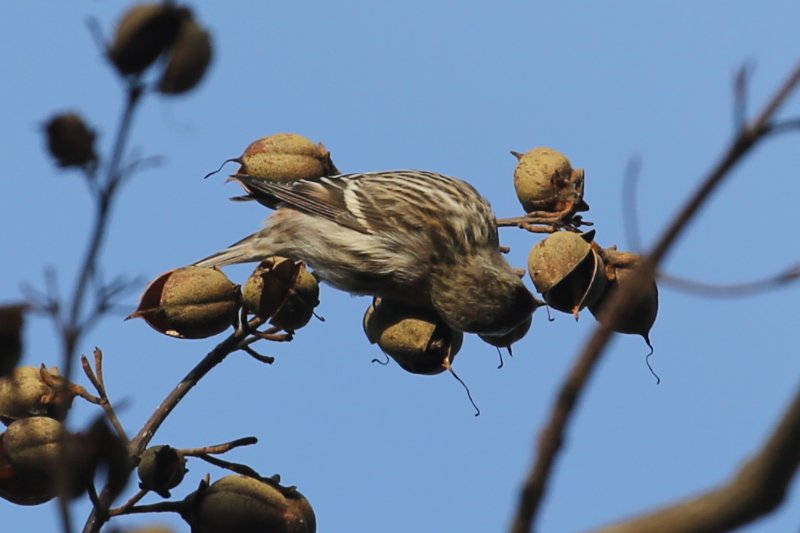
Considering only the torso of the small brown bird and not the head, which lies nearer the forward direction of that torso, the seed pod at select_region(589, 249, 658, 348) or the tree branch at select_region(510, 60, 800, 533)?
the seed pod

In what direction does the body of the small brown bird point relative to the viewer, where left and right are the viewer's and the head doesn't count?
facing to the right of the viewer

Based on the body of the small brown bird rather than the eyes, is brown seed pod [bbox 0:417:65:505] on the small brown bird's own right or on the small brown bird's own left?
on the small brown bird's own right

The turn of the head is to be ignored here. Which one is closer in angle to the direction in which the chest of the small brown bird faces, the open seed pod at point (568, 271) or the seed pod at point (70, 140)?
the open seed pod

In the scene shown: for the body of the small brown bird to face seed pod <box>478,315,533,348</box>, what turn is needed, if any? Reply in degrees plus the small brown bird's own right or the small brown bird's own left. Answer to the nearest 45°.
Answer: approximately 45° to the small brown bird's own right

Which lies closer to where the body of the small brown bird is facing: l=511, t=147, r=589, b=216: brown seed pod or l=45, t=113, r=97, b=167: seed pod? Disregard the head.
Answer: the brown seed pod
